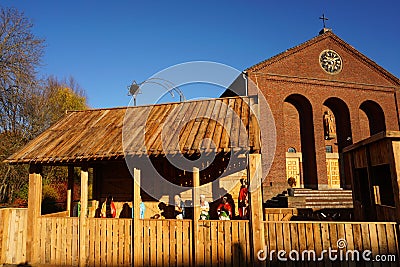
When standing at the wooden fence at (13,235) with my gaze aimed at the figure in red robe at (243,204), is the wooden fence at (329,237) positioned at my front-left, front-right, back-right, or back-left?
front-right

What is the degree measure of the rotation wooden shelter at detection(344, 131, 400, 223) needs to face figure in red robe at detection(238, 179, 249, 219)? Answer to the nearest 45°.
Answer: approximately 45° to its right

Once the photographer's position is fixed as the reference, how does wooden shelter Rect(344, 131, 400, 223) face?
facing the viewer and to the left of the viewer

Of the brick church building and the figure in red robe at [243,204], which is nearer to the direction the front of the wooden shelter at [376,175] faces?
the figure in red robe

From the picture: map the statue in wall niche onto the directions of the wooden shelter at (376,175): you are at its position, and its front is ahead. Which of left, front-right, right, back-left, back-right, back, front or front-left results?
back-right

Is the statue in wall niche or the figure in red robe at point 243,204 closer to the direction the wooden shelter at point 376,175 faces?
the figure in red robe

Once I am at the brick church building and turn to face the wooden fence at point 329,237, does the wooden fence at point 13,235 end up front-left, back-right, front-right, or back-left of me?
front-right

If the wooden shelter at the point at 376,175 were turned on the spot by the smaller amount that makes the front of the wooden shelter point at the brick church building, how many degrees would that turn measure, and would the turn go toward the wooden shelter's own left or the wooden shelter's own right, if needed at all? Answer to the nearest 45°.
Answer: approximately 135° to the wooden shelter's own right

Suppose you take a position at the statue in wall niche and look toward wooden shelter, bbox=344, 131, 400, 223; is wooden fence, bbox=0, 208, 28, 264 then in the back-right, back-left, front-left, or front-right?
front-right

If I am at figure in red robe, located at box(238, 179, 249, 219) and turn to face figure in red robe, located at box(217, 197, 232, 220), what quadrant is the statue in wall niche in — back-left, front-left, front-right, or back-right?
back-right
